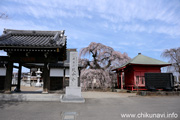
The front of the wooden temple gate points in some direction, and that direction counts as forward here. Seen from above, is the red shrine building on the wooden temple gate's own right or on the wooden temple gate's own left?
on the wooden temple gate's own left

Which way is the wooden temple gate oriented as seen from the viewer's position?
toward the camera

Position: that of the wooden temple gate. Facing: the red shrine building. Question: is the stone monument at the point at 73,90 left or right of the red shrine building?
right

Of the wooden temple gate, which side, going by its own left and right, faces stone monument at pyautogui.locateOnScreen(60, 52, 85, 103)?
left

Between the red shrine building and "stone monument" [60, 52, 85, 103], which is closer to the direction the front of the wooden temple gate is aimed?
the stone monument
